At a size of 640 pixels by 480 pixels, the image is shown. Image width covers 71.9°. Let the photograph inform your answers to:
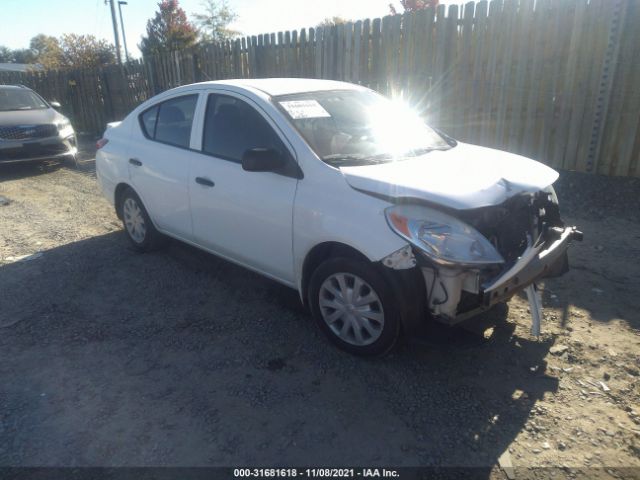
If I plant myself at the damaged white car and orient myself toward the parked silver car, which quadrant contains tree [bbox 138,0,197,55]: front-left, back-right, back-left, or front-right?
front-right

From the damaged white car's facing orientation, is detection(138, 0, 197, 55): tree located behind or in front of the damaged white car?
behind

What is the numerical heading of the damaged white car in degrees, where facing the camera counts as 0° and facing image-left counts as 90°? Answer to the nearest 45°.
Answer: approximately 315°

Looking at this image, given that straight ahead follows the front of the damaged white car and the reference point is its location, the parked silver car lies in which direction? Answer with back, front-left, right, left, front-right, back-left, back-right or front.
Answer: back

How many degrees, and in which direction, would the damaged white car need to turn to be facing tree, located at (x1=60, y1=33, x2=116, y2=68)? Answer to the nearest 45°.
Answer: approximately 180°

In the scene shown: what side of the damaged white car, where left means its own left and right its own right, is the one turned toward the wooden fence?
left

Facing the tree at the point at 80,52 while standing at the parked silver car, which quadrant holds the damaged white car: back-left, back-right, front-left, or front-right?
back-right
